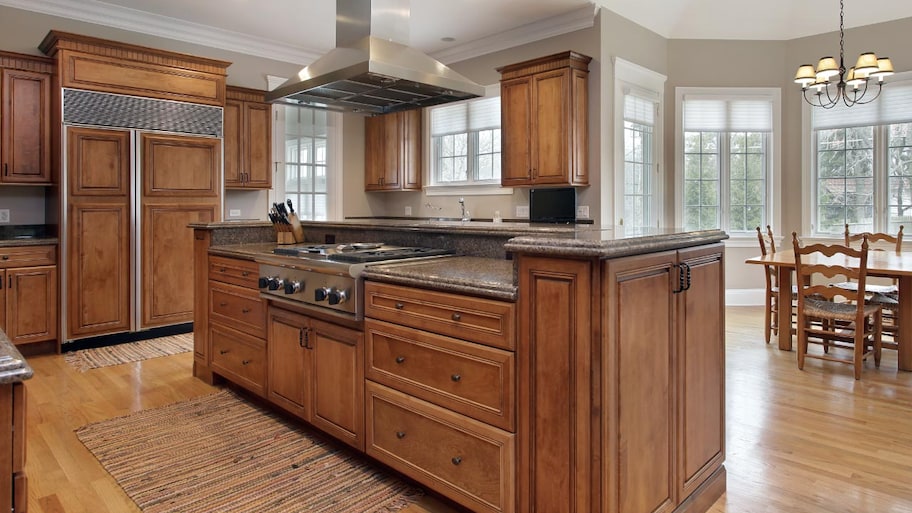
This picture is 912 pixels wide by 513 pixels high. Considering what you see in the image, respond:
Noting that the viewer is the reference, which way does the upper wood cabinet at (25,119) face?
facing the viewer and to the right of the viewer

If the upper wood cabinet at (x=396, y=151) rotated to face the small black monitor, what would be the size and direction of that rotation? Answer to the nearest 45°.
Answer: approximately 90° to its left

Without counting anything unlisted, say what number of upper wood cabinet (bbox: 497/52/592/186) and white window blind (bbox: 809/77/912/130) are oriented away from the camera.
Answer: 0

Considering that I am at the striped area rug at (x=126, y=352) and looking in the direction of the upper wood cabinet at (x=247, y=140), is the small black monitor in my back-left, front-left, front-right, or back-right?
front-right

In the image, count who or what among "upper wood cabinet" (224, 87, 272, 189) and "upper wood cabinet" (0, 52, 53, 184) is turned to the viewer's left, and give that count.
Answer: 0

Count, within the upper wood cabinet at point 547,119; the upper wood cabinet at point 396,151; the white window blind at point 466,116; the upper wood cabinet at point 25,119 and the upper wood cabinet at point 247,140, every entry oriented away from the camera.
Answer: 0

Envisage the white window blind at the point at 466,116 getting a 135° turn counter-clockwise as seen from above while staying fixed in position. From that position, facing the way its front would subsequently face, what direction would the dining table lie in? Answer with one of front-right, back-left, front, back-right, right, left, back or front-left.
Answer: front-right

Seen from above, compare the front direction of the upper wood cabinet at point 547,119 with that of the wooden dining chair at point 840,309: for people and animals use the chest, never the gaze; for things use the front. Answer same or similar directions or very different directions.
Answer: very different directions

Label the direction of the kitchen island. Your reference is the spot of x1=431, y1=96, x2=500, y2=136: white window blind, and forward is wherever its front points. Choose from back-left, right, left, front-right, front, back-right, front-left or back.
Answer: front-left

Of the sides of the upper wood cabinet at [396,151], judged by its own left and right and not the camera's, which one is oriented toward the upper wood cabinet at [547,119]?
left

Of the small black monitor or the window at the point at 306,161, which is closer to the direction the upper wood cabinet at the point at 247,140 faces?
the small black monitor

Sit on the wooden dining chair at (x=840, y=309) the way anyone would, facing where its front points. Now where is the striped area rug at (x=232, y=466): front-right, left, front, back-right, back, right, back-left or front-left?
back

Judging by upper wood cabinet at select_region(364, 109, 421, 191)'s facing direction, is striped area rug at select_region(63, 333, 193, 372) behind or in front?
in front
